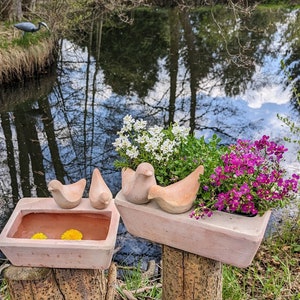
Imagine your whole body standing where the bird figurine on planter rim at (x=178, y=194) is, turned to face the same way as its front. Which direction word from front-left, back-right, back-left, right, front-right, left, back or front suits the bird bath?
front

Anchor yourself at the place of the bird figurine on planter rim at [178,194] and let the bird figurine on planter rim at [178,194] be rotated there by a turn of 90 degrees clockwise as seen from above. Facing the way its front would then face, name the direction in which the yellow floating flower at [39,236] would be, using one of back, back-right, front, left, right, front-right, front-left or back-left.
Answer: left

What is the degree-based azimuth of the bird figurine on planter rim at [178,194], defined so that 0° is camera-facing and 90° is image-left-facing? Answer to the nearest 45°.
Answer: approximately 90°

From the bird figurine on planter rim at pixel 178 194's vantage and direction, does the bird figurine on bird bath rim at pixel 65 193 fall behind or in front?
in front
